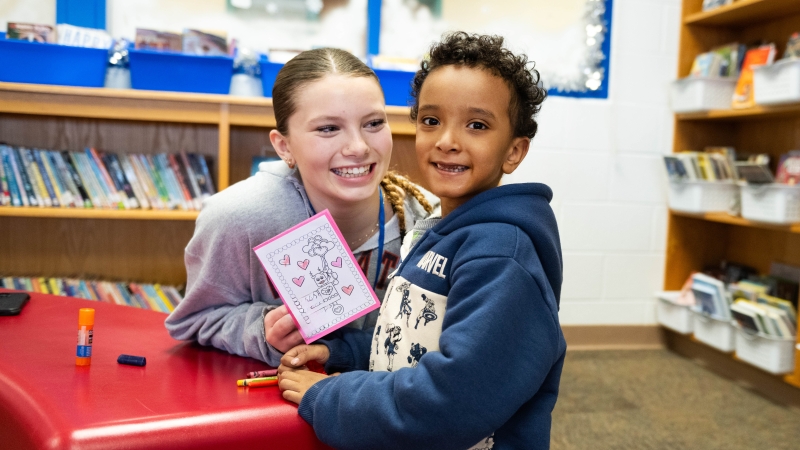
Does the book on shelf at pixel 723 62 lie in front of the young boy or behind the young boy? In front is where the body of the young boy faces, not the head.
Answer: behind

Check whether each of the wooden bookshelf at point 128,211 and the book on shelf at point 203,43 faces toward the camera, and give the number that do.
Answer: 2

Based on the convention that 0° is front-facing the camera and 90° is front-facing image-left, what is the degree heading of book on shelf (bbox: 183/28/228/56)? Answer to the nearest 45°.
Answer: approximately 0°

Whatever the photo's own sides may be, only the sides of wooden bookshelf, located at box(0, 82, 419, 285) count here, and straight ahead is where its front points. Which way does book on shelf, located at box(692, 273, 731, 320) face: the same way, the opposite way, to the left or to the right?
to the right

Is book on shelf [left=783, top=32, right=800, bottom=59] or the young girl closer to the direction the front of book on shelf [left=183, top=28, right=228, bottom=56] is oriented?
the young girl

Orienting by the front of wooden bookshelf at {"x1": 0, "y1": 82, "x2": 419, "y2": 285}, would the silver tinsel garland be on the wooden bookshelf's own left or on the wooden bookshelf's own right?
on the wooden bookshelf's own left
